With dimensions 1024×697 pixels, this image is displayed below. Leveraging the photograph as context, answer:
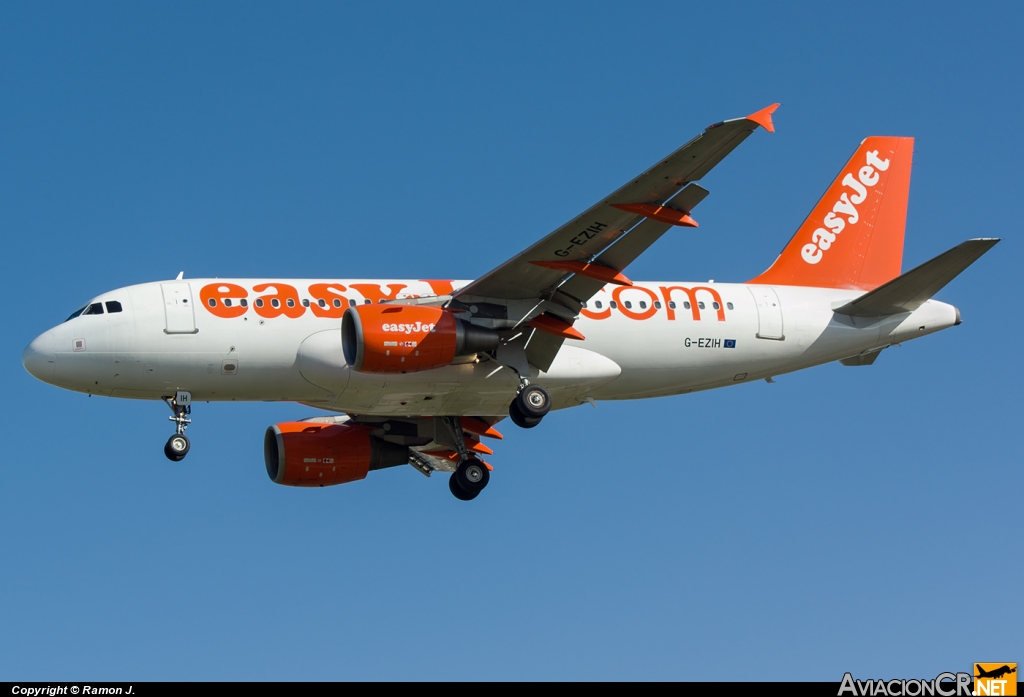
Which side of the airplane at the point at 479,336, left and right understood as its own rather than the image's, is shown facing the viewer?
left
